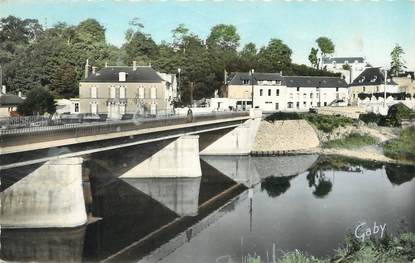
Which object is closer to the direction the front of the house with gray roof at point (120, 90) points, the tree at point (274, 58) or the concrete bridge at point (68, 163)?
the concrete bridge

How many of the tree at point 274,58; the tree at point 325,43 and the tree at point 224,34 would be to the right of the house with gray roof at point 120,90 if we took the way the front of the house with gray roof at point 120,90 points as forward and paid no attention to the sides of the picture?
0

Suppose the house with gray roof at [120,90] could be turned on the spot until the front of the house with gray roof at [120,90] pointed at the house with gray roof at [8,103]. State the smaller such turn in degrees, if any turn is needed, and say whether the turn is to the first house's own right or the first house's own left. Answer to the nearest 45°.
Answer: approximately 45° to the first house's own right

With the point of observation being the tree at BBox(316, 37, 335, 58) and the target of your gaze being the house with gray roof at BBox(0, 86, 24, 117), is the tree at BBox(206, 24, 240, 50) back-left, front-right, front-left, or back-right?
front-right

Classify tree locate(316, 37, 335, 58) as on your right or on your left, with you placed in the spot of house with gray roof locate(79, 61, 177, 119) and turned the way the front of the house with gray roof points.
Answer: on your left

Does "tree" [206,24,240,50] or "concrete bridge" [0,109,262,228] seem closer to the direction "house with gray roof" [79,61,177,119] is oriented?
the concrete bridge

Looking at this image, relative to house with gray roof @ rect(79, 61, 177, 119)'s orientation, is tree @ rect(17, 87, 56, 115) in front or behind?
in front

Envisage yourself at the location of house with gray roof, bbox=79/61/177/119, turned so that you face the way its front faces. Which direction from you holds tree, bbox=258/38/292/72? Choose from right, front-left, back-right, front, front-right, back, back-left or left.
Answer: back-left

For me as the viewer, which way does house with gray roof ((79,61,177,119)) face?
facing the viewer
